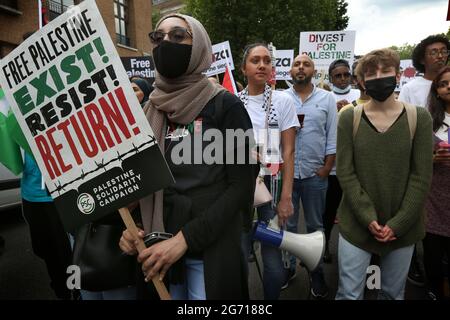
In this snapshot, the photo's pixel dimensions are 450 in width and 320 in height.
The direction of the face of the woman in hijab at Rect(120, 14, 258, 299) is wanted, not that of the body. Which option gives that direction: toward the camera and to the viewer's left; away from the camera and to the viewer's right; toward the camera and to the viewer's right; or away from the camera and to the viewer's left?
toward the camera and to the viewer's left

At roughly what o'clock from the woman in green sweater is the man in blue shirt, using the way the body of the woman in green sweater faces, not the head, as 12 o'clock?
The man in blue shirt is roughly at 5 o'clock from the woman in green sweater.

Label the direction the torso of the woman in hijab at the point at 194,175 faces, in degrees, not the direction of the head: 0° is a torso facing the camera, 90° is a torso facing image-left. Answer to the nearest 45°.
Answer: approximately 45°

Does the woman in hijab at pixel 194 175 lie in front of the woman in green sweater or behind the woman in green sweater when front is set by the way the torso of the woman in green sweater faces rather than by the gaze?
in front

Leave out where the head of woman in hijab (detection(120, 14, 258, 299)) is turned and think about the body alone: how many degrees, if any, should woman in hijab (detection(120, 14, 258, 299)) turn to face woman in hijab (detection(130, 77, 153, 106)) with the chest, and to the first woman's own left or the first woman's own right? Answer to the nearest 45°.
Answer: approximately 135° to the first woman's own right

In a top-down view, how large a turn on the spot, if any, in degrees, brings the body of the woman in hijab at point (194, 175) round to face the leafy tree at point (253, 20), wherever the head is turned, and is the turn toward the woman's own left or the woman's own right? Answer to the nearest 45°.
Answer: approximately 135° to the woman's own right

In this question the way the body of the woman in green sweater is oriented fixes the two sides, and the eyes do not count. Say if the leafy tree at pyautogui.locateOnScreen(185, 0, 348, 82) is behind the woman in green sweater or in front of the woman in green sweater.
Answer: behind

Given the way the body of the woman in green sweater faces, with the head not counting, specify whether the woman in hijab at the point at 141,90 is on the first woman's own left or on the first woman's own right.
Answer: on the first woman's own right

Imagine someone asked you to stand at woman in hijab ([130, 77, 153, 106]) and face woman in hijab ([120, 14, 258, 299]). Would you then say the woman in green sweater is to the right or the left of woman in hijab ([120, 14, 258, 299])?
left

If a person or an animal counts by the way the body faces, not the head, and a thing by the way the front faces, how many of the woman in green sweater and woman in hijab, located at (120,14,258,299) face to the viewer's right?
0
